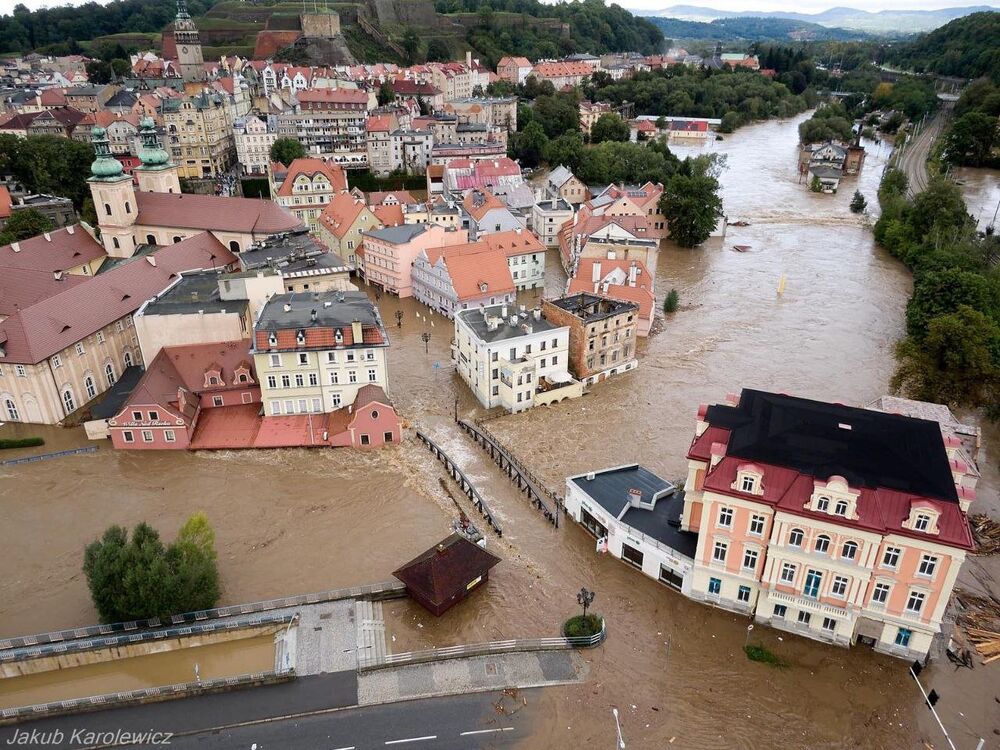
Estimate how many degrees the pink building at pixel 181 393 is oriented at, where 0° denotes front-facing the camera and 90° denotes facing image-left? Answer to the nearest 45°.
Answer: approximately 0°

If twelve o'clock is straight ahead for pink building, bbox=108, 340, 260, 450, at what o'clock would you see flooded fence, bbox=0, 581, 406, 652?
The flooded fence is roughly at 12 o'clock from the pink building.

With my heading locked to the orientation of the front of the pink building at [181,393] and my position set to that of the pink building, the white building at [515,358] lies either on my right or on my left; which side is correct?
on my left

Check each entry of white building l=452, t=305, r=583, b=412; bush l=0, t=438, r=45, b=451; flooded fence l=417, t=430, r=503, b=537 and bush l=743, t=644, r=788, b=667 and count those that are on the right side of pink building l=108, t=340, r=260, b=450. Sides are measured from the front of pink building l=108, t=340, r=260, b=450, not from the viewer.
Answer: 1

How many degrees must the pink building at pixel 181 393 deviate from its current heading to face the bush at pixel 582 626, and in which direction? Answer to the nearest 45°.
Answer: approximately 45° to its left

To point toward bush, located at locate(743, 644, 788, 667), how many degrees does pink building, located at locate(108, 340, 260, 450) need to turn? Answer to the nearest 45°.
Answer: approximately 45° to its left

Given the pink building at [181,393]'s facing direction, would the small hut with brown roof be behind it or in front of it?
in front

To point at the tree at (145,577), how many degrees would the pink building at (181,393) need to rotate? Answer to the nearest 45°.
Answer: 0° — it already faces it

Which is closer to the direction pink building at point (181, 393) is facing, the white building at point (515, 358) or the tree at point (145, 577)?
the tree

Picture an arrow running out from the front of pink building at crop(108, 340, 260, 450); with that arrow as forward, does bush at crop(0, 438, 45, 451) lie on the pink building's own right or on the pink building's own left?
on the pink building's own right

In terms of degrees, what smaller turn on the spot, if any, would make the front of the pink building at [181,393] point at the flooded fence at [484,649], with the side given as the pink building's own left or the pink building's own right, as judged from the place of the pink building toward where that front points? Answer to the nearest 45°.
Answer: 0° — it already faces it

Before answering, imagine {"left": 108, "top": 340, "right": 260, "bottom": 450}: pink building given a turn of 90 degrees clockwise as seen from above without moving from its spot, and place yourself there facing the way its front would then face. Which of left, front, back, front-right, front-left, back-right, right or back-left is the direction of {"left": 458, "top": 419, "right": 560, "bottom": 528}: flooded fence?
back-left

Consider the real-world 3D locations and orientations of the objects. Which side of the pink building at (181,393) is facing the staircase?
front
